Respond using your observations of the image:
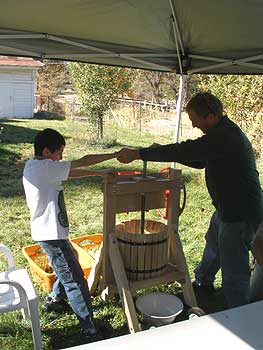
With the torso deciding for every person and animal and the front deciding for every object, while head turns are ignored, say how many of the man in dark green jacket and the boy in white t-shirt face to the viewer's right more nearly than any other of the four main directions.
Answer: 1

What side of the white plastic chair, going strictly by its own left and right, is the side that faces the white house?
left

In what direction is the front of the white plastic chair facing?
to the viewer's right

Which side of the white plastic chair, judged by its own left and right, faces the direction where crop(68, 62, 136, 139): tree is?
left

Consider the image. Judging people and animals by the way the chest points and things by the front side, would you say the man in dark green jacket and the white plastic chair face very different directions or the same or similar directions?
very different directions

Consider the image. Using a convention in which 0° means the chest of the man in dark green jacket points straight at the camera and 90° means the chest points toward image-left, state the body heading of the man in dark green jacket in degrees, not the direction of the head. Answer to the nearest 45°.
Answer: approximately 90°

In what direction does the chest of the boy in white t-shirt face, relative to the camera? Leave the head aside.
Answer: to the viewer's right

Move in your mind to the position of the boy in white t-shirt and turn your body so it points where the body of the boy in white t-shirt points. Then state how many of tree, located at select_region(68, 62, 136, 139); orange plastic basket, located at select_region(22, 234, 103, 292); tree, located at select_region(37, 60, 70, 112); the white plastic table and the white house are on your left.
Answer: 4

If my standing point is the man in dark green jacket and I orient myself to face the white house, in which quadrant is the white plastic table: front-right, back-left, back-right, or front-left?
back-left

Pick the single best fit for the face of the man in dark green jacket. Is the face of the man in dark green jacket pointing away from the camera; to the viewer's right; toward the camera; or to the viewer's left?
to the viewer's left

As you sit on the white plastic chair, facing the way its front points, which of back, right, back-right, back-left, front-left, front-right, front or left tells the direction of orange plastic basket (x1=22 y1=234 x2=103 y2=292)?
left

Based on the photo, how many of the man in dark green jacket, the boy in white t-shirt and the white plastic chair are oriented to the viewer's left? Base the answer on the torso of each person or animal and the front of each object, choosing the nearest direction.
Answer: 1

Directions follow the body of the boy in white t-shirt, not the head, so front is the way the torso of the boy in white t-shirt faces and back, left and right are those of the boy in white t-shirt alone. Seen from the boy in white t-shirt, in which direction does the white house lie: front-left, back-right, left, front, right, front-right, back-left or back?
left

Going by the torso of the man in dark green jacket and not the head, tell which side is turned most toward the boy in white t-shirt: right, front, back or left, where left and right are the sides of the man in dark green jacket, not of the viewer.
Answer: front

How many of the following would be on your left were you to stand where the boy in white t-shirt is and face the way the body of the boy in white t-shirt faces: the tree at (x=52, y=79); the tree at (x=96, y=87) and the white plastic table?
2

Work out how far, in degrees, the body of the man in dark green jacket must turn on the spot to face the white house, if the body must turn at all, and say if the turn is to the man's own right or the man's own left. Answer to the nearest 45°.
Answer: approximately 45° to the man's own right
